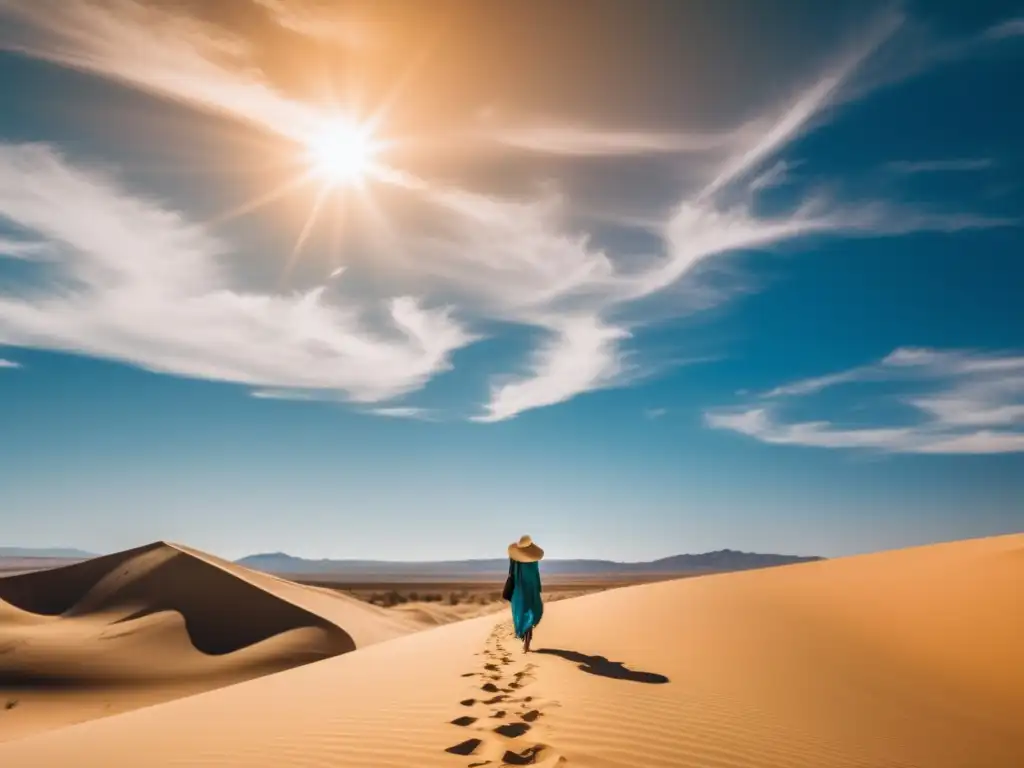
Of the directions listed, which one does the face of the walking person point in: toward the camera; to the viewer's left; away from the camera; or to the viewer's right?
away from the camera

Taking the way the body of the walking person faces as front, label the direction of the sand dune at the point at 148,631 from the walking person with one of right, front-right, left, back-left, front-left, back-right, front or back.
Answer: front-left

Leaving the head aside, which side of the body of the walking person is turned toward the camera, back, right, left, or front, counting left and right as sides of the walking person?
back
